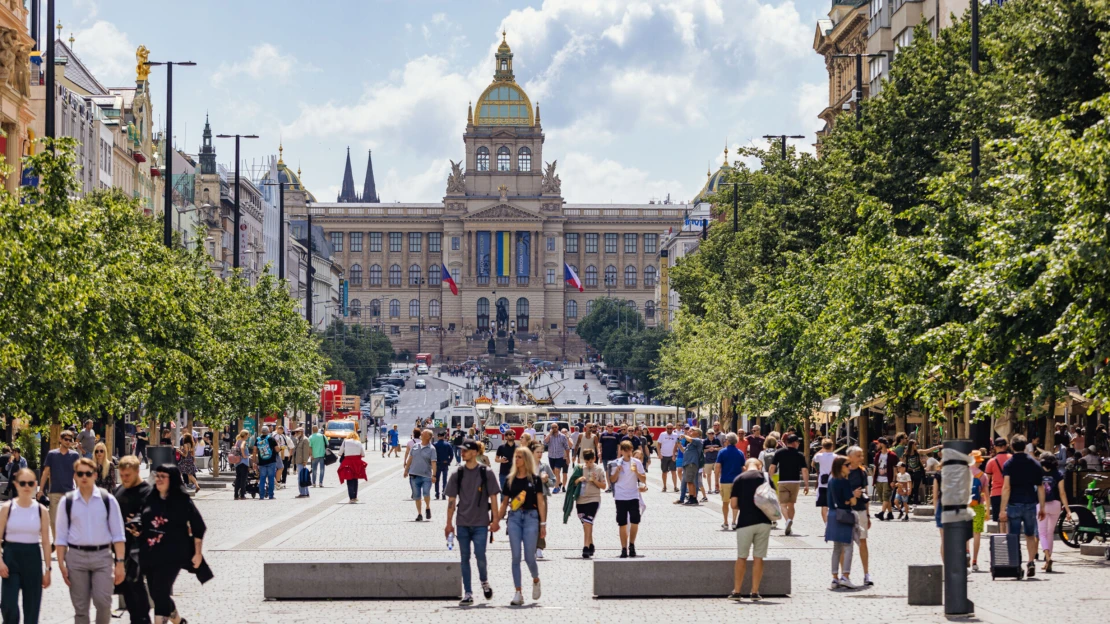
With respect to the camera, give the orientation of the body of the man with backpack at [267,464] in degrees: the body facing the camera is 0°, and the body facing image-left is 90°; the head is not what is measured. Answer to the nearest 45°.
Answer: approximately 180°

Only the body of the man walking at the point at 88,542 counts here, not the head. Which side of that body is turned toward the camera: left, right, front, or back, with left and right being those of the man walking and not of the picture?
front

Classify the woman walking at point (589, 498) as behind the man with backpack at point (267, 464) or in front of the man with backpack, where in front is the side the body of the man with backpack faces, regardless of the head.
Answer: behind

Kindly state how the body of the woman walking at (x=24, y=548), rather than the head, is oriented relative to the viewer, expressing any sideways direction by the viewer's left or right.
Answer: facing the viewer

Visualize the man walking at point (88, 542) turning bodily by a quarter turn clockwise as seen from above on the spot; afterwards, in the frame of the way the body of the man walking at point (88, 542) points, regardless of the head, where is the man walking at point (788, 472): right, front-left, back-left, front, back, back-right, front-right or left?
back-right

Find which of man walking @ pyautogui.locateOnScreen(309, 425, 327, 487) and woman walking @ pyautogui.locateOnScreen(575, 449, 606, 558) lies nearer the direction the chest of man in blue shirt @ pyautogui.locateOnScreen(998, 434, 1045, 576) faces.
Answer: the man walking

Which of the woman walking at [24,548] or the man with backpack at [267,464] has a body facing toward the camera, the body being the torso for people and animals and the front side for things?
the woman walking

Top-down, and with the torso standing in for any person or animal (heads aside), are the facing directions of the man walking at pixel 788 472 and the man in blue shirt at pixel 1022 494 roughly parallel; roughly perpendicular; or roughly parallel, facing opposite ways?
roughly parallel

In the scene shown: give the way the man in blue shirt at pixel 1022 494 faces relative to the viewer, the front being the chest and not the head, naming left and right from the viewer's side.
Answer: facing away from the viewer
